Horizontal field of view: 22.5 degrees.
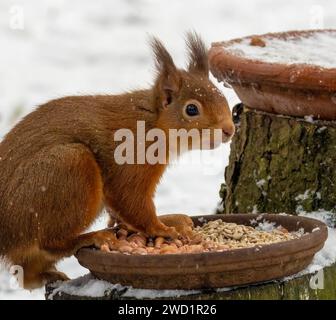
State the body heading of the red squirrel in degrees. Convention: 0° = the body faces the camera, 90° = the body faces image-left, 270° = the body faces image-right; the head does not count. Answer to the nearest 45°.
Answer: approximately 270°

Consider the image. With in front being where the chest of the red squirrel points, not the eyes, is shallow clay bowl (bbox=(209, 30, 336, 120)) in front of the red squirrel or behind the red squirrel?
in front

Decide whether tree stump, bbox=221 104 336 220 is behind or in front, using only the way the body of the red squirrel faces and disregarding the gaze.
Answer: in front
